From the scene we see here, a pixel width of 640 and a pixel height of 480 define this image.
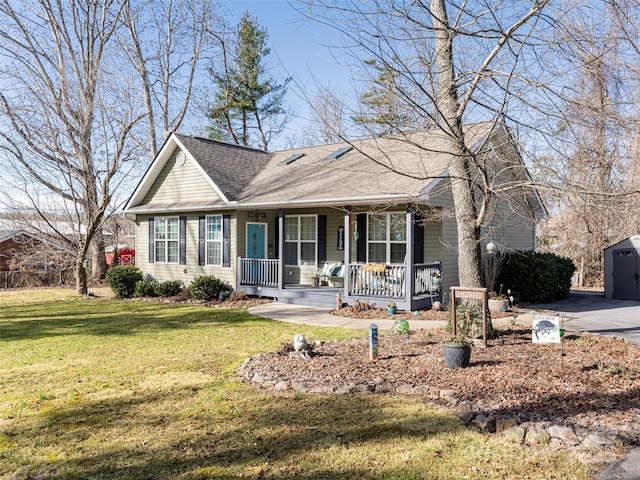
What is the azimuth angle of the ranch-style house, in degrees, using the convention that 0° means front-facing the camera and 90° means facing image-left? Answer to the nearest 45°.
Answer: approximately 45°

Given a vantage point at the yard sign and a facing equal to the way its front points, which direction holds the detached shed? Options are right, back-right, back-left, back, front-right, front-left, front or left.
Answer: back

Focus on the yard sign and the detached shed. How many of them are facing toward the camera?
2

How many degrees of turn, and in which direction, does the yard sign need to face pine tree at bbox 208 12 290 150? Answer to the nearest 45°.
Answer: approximately 135° to its right

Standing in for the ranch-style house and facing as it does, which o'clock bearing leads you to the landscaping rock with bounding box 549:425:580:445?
The landscaping rock is roughly at 10 o'clock from the ranch-style house.
